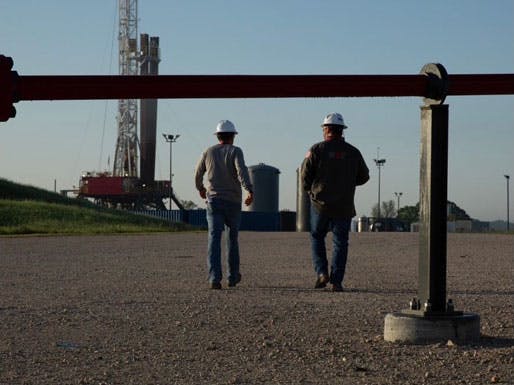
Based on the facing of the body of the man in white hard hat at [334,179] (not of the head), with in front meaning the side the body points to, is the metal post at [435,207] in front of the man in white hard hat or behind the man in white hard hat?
behind

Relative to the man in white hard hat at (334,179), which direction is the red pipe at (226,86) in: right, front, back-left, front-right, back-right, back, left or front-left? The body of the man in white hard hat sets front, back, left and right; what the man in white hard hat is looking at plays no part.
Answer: back

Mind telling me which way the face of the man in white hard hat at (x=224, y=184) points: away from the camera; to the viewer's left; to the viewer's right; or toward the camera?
away from the camera

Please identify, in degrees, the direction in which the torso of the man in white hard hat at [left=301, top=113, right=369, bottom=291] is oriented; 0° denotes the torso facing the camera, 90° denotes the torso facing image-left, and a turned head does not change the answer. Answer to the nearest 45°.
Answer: approximately 180°

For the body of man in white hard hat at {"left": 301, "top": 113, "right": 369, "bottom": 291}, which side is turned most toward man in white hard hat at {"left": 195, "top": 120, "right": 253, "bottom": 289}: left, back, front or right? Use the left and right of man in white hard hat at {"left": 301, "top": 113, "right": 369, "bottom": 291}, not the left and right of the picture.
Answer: left

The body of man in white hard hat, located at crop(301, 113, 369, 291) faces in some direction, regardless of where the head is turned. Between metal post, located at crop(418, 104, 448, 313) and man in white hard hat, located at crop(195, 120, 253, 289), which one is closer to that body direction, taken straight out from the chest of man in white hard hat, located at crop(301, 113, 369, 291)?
the man in white hard hat

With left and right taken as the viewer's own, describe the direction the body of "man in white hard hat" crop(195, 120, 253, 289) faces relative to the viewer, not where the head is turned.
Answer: facing away from the viewer

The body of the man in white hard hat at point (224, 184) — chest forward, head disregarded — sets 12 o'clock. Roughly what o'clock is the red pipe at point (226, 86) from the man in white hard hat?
The red pipe is roughly at 6 o'clock from the man in white hard hat.

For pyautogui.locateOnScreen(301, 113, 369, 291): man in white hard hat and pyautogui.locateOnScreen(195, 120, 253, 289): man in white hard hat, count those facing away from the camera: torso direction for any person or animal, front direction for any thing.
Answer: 2
